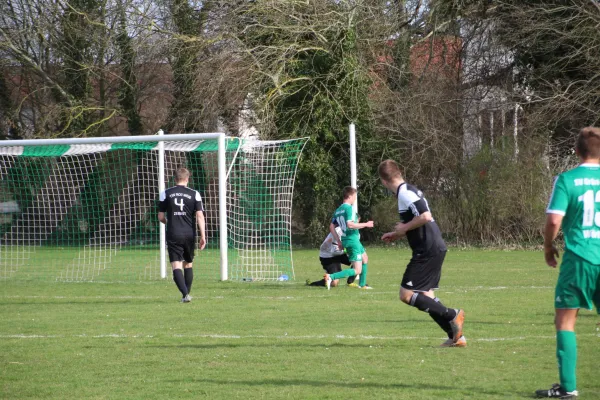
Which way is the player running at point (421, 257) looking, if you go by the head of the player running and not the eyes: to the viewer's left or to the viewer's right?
to the viewer's left

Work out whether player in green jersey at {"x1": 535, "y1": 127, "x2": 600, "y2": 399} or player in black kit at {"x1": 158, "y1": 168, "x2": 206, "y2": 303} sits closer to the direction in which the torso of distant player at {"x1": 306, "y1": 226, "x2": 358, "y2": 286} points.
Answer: the player in green jersey

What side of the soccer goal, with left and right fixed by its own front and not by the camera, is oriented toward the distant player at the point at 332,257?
left

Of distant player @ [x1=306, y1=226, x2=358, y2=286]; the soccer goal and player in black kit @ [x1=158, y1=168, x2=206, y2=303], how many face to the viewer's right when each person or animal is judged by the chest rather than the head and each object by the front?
1

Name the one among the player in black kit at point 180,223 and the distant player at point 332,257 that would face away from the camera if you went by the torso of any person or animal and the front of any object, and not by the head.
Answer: the player in black kit

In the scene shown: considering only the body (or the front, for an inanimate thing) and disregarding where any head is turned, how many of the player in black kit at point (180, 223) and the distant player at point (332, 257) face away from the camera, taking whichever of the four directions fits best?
1

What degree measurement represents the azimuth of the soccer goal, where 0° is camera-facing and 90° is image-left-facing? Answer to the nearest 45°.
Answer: approximately 45°

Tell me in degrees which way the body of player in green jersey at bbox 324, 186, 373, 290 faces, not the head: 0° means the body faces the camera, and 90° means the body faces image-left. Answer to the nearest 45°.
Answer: approximately 225°

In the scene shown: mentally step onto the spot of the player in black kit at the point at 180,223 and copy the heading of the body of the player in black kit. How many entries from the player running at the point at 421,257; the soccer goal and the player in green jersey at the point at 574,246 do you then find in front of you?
1

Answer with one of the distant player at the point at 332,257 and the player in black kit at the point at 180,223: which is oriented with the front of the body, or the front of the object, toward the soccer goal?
the player in black kit

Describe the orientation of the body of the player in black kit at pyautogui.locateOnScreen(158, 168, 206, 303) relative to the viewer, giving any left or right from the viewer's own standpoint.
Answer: facing away from the viewer

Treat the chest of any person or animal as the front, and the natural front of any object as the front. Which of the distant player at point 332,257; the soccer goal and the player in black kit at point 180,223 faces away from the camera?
the player in black kit

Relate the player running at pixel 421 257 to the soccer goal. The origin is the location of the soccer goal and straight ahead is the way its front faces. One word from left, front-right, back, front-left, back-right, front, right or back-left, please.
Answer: front-left

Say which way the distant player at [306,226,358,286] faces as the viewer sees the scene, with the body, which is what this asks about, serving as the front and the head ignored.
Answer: to the viewer's right
